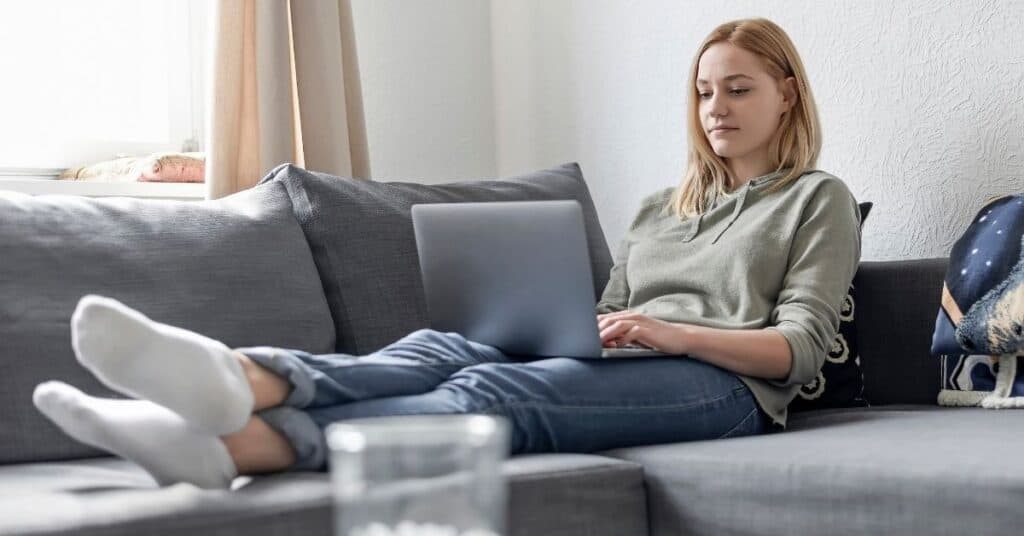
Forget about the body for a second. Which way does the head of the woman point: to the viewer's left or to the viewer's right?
to the viewer's left

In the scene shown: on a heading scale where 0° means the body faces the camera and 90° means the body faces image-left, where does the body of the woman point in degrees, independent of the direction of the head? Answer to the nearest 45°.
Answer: approximately 45°

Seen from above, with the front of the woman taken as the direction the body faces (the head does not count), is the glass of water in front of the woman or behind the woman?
in front

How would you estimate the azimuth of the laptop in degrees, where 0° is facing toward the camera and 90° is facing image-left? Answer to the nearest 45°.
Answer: approximately 225°

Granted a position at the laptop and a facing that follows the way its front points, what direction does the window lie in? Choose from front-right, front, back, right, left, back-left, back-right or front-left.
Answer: left

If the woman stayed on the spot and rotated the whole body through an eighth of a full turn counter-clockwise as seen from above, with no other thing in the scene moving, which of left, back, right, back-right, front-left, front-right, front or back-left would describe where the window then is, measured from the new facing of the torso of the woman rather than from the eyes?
back-right

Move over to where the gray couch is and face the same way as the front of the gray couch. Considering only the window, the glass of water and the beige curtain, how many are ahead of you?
1

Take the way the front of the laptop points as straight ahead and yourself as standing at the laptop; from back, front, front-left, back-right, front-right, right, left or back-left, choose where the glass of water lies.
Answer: back-right

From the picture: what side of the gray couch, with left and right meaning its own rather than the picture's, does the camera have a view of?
front

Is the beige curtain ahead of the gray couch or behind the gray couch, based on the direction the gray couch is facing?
behind

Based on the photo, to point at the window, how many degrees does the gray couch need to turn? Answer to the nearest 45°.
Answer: approximately 135° to its right
